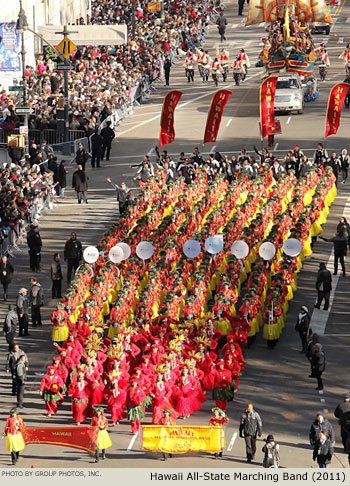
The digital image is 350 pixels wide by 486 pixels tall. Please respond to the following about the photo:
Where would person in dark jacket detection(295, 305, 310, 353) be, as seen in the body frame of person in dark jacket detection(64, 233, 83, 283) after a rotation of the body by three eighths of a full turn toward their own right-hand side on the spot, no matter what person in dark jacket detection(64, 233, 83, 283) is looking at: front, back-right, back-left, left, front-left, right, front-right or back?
back

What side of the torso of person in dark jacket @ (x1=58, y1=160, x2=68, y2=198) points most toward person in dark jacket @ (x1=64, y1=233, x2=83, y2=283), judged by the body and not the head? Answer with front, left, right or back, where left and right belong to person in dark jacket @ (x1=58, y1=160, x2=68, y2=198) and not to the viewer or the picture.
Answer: right

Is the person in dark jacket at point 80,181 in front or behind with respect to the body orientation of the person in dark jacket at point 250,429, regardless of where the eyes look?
behind

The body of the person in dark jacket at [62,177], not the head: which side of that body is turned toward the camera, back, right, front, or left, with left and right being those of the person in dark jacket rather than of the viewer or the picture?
right

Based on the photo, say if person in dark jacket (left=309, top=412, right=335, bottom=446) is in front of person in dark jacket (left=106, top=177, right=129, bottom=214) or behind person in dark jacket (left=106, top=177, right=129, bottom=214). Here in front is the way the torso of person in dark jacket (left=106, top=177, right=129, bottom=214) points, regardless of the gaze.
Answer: in front

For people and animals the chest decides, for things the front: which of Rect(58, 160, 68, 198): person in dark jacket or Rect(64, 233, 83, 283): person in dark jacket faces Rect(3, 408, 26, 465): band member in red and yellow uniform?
Rect(64, 233, 83, 283): person in dark jacket

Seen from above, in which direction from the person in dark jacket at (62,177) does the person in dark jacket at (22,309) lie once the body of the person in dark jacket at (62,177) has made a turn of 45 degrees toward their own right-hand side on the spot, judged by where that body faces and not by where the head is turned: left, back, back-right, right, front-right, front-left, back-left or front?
front-right

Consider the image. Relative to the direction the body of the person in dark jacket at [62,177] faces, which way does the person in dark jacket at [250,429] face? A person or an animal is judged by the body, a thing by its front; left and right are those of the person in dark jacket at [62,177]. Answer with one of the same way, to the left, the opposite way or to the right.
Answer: to the right

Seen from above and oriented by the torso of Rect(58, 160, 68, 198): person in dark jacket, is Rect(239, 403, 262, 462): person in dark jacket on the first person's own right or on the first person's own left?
on the first person's own right

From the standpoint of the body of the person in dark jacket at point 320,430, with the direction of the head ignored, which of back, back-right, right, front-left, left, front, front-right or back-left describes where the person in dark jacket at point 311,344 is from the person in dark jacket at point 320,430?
back
